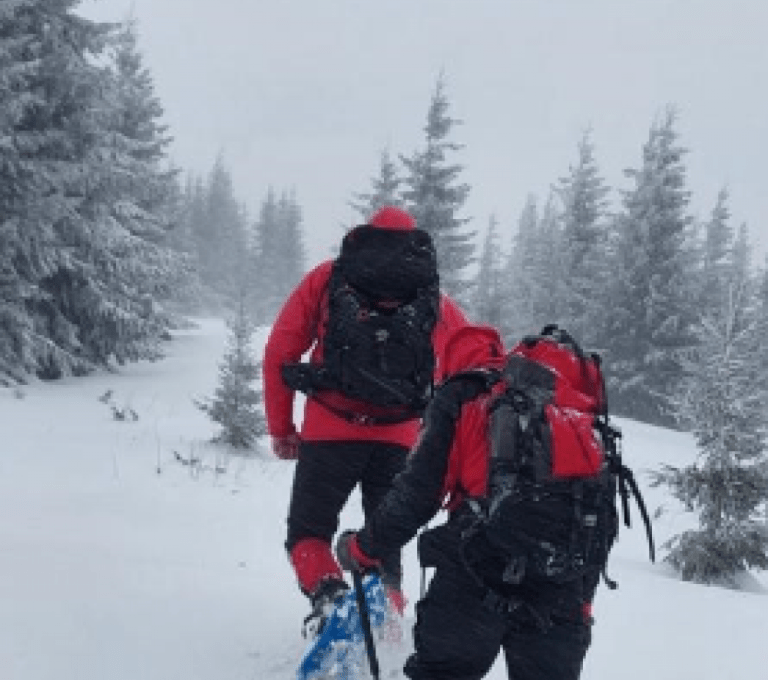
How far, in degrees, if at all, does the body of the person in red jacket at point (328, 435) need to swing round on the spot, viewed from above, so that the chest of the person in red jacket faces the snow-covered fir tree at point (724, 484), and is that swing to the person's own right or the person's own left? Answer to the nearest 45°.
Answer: approximately 45° to the person's own right

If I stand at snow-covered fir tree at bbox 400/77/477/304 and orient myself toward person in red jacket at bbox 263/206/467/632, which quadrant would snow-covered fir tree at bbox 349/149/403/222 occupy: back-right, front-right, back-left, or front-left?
back-right

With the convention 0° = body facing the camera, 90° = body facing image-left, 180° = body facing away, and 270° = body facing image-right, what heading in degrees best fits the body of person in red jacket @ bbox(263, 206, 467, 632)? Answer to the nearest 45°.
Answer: approximately 180°

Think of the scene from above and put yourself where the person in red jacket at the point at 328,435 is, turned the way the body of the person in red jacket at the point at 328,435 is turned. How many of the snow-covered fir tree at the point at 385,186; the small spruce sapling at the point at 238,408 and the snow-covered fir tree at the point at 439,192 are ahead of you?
3

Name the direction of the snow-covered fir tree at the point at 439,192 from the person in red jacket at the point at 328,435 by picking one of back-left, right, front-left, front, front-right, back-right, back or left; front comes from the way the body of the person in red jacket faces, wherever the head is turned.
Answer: front

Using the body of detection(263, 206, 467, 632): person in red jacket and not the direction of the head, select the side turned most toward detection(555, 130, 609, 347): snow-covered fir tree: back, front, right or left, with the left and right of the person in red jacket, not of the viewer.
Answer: front

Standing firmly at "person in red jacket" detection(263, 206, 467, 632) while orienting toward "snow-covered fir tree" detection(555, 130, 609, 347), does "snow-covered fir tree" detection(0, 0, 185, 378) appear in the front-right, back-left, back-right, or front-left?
front-left

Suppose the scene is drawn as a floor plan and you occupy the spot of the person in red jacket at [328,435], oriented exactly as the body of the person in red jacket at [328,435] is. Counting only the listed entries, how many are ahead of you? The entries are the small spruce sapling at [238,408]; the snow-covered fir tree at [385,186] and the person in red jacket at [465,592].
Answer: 2

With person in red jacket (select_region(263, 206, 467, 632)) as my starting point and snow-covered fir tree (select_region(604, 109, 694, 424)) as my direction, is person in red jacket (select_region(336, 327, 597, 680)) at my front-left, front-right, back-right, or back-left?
back-right

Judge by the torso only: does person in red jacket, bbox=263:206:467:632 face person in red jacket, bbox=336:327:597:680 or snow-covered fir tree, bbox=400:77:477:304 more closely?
the snow-covered fir tree

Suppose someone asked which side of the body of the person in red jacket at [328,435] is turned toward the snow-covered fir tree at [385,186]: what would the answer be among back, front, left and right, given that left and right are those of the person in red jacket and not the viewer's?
front

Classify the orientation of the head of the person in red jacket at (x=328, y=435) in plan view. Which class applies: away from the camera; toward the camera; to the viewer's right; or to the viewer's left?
away from the camera
